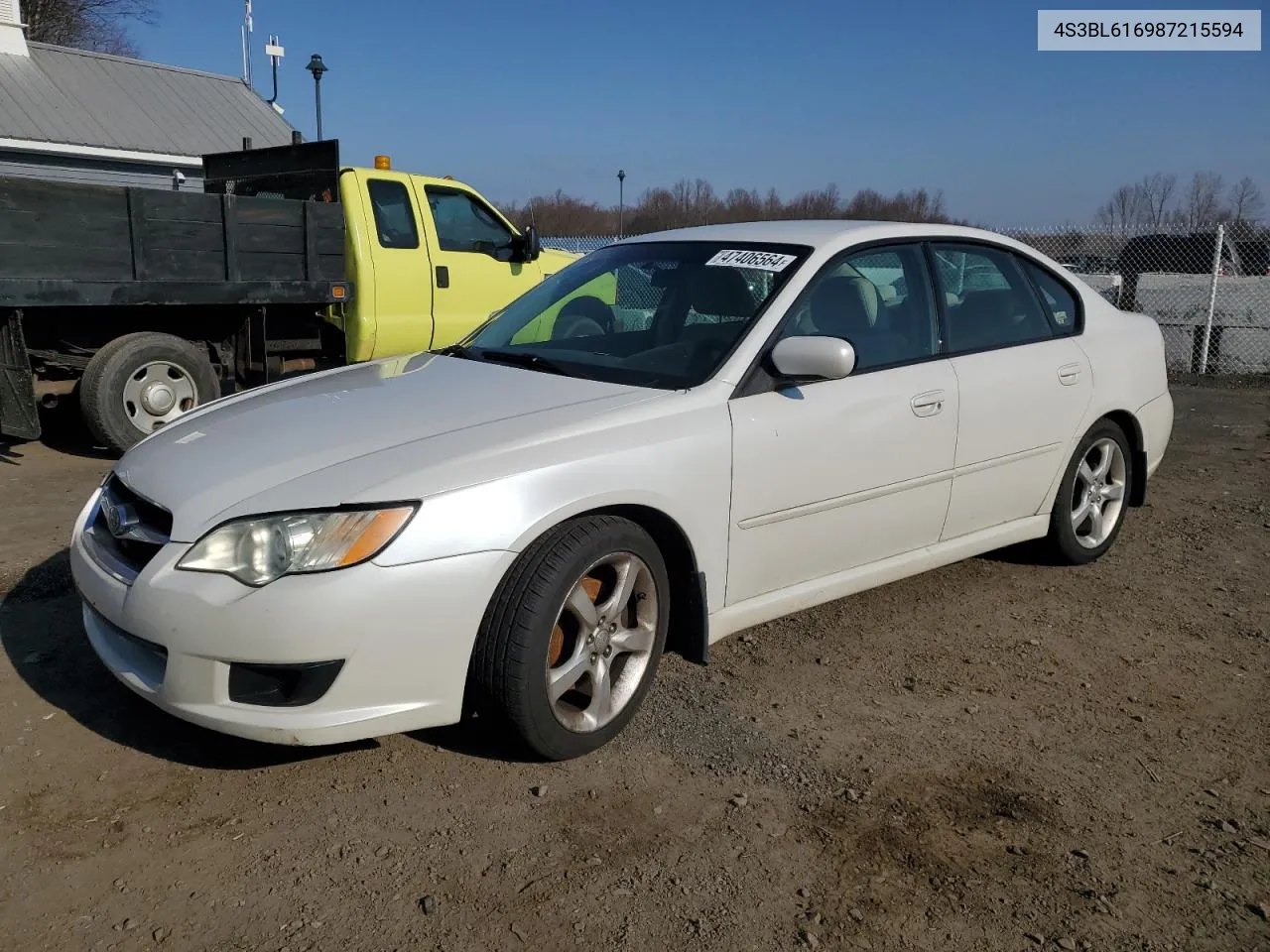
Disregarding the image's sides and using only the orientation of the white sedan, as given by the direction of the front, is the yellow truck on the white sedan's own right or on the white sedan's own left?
on the white sedan's own right

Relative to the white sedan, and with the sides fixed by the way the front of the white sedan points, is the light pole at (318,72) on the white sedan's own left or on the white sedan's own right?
on the white sedan's own right

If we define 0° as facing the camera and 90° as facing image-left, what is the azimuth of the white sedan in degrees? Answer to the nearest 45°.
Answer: approximately 45°

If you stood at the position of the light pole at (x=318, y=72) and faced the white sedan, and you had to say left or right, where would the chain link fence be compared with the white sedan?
left

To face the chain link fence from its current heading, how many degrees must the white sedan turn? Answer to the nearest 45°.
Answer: approximately 180°
